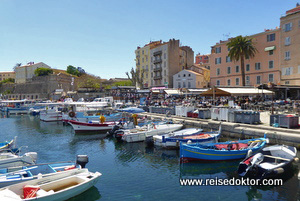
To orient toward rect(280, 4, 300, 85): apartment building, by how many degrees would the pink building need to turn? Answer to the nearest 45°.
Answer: approximately 90° to its left

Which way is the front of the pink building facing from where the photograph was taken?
facing the viewer and to the left of the viewer

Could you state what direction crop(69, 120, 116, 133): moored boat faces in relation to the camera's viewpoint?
facing to the left of the viewer

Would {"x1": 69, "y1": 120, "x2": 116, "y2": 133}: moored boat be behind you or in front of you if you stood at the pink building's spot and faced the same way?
in front

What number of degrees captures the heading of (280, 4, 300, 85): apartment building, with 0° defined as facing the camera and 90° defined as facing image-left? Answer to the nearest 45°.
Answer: approximately 45°
